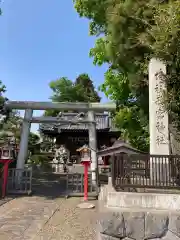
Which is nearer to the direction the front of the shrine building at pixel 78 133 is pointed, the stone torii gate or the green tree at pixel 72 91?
the stone torii gate

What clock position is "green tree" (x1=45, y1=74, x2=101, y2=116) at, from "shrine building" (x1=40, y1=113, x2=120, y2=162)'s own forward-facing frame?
The green tree is roughly at 6 o'clock from the shrine building.

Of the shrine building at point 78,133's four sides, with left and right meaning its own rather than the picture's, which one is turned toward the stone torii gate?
front

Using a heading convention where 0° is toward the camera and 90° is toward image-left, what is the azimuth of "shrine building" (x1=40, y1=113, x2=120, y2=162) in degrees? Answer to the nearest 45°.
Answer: approximately 0°

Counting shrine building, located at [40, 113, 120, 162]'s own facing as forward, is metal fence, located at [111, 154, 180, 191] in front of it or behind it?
in front

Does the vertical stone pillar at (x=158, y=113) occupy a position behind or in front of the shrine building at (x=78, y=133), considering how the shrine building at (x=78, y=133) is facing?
in front

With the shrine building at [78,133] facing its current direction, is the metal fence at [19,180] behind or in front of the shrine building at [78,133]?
in front
